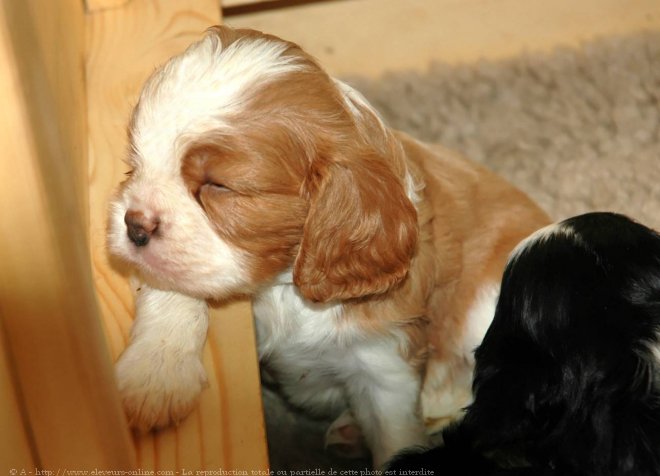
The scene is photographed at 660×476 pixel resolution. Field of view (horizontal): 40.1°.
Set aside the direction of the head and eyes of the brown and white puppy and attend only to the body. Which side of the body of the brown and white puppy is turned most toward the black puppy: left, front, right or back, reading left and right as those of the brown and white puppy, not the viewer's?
left

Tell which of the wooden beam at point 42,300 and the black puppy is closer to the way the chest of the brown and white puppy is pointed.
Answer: the wooden beam

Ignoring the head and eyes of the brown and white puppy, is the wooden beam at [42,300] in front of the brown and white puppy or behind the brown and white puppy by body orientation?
in front

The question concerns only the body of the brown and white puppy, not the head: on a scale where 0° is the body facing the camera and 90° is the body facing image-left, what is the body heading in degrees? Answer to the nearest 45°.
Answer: approximately 45°
